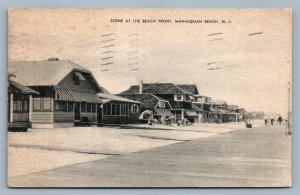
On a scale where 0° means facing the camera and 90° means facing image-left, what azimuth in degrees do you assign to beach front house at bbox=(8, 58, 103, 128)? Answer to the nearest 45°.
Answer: approximately 315°

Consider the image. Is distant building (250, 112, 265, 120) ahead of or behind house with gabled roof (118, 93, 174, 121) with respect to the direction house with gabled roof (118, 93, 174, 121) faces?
ahead

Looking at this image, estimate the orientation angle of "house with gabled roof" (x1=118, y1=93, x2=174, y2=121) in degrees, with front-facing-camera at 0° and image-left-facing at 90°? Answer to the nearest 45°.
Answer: approximately 315°

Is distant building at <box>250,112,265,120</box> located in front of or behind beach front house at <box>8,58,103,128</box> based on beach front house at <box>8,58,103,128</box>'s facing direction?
in front

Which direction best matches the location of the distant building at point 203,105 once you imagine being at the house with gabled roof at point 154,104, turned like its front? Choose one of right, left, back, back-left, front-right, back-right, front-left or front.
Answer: front-left

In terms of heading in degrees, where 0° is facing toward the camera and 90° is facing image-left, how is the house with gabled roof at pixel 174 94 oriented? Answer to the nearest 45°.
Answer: approximately 315°

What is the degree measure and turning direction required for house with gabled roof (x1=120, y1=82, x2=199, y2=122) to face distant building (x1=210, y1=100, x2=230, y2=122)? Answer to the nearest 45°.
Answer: approximately 45° to its left

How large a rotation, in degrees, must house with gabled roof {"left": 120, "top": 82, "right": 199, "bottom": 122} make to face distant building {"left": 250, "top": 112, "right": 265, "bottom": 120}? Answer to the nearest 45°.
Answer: approximately 45° to its left

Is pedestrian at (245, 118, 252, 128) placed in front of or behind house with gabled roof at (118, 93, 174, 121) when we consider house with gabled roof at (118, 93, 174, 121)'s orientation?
in front
